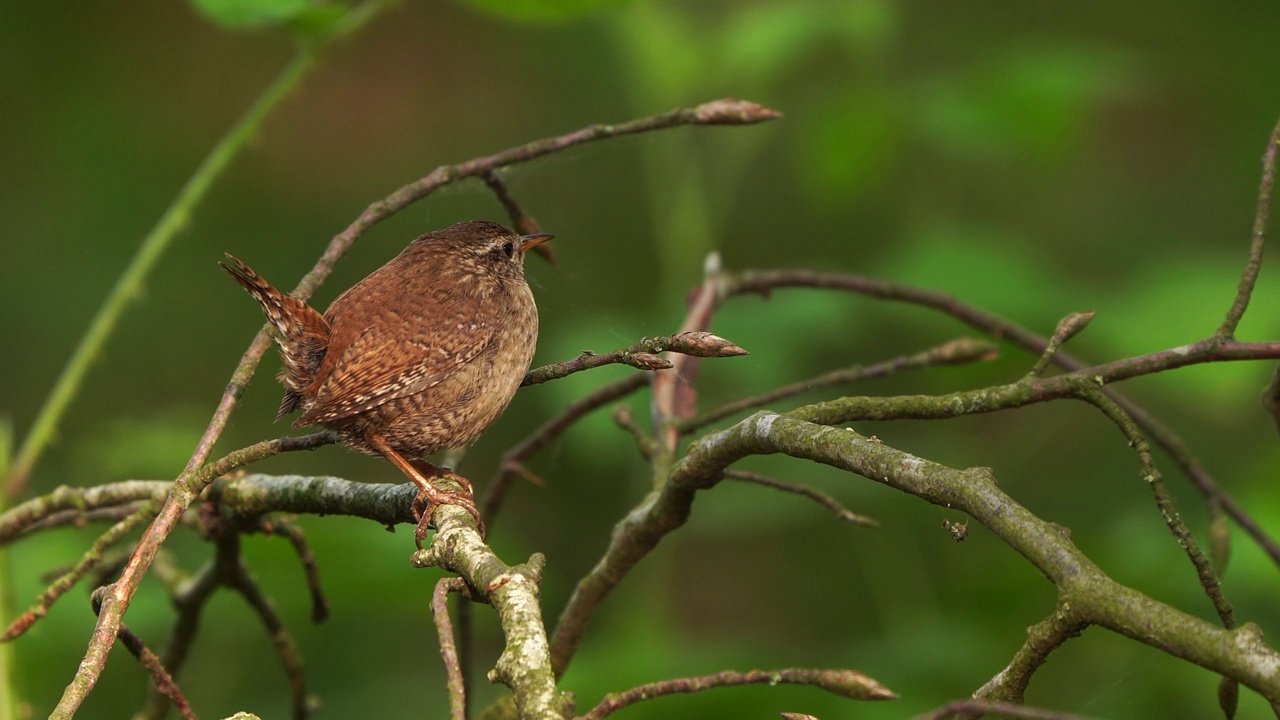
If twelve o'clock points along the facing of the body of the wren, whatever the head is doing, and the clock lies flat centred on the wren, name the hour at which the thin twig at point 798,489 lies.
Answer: The thin twig is roughly at 1 o'clock from the wren.

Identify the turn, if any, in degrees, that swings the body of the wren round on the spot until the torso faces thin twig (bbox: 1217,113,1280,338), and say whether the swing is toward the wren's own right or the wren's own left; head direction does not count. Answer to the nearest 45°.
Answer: approximately 45° to the wren's own right

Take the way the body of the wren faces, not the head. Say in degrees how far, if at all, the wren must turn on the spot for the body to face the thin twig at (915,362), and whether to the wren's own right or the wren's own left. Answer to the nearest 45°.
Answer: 0° — it already faces it

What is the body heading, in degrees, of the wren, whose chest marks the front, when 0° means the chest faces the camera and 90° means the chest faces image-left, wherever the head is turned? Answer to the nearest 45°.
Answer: approximately 270°

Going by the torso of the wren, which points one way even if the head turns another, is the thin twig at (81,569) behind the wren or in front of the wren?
behind
